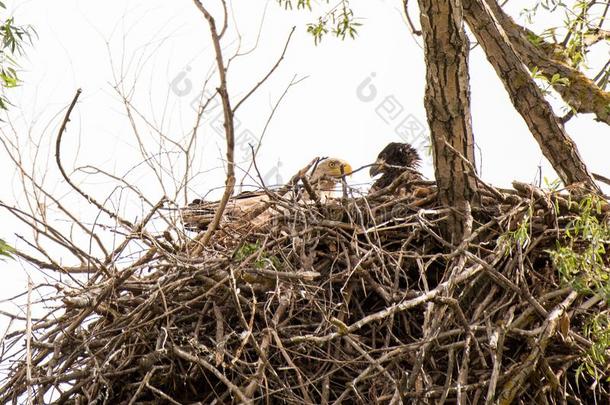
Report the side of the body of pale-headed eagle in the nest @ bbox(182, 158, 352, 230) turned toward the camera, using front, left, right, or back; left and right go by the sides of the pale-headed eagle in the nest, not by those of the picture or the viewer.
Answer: right
